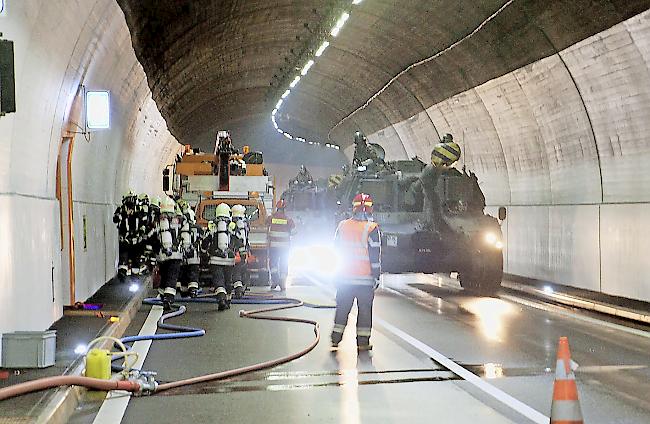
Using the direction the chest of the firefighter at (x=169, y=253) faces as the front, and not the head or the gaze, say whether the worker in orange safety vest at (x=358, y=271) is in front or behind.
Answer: behind

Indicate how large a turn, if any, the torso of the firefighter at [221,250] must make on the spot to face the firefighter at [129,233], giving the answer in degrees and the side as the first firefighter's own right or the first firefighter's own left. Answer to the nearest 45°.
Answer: approximately 45° to the first firefighter's own left

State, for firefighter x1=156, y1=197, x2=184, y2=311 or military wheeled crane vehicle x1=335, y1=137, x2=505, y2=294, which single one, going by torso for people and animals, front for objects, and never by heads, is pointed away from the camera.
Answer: the firefighter

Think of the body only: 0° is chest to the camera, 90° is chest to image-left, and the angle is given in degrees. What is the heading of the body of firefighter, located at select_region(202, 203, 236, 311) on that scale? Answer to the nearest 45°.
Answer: approximately 180°

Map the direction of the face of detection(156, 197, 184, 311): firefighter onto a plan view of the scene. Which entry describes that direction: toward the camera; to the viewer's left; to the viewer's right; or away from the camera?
away from the camera

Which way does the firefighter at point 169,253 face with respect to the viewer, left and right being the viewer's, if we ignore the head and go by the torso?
facing away from the viewer

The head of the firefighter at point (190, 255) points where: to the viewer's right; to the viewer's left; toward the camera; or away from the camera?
away from the camera
